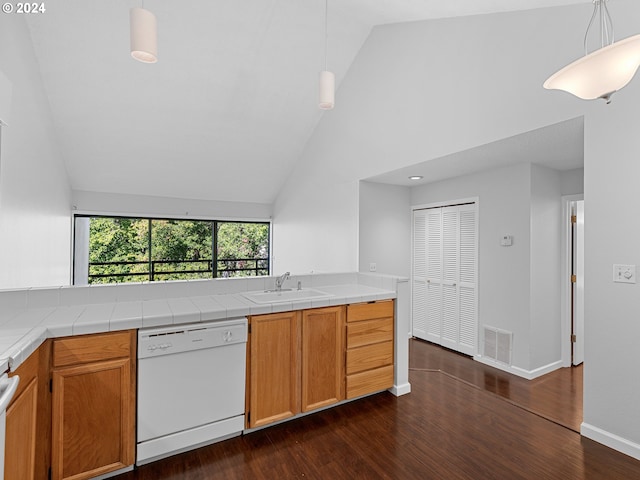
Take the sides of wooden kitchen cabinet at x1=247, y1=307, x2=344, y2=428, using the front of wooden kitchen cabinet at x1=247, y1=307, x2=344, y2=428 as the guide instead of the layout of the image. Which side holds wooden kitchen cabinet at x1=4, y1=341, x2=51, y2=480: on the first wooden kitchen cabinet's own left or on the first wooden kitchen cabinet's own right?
on the first wooden kitchen cabinet's own right

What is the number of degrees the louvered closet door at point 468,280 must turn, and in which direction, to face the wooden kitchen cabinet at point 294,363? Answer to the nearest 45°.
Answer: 0° — it already faces it

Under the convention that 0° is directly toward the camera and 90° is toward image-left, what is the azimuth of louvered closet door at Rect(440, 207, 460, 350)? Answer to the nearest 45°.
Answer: approximately 45°

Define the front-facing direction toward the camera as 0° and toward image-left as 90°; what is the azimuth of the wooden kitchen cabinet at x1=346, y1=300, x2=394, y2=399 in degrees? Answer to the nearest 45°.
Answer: approximately 315°

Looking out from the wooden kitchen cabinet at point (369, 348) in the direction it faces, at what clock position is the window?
The window is roughly at 6 o'clock from the wooden kitchen cabinet.

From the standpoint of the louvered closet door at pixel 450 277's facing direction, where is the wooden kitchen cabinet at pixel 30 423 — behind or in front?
in front

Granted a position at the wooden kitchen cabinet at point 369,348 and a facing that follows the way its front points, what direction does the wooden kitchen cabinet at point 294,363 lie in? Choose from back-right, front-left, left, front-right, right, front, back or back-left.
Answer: right

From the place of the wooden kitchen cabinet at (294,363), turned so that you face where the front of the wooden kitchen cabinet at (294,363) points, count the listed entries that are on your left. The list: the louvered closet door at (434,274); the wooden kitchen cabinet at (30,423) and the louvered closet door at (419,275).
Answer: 2

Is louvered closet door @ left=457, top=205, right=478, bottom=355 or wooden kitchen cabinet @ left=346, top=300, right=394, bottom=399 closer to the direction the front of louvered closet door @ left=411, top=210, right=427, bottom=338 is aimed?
the wooden kitchen cabinet

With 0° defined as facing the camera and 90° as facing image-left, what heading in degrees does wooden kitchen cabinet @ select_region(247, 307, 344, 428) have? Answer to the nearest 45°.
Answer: approximately 315°

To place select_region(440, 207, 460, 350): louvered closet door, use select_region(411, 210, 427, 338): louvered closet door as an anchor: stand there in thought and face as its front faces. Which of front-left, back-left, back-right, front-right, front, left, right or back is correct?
left

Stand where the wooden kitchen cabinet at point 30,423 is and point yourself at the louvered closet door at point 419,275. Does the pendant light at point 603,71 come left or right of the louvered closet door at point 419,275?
right
